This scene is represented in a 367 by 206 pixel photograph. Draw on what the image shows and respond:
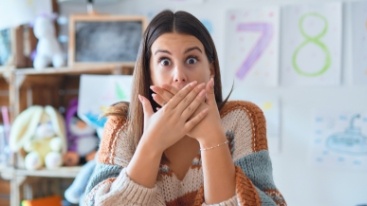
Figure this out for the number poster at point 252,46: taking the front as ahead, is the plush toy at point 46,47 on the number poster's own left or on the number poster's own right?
on the number poster's own right

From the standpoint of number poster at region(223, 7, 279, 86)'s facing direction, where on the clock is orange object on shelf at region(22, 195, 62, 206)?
The orange object on shelf is roughly at 3 o'clock from the number poster.

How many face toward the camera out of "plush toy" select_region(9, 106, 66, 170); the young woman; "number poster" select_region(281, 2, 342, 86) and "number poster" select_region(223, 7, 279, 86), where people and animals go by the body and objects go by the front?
4

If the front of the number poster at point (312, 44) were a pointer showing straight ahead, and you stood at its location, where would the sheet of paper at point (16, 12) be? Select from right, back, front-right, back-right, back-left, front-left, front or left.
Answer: right

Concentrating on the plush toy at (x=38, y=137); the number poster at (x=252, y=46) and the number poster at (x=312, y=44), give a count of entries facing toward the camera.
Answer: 3

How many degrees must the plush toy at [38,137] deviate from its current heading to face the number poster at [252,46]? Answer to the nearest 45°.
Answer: approximately 90° to its left

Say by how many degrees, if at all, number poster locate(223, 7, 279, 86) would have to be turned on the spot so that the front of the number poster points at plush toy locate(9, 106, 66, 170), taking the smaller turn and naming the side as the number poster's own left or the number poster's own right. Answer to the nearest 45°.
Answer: approximately 90° to the number poster's own right

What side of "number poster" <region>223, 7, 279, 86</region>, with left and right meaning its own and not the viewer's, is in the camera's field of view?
front

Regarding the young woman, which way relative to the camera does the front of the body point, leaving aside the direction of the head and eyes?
toward the camera

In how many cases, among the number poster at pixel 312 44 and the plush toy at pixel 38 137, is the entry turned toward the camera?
2

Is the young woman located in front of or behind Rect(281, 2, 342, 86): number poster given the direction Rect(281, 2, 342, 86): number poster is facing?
in front

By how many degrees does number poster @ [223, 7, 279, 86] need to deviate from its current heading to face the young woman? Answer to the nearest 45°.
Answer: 0° — it already faces them

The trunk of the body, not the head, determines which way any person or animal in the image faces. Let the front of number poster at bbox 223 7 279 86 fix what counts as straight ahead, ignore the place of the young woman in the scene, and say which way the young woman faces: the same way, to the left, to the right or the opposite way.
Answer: the same way

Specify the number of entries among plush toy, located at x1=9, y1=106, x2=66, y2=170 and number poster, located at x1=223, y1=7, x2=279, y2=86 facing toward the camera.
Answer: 2

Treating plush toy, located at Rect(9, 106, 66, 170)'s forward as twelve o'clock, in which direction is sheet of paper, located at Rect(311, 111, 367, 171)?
The sheet of paper is roughly at 10 o'clock from the plush toy.

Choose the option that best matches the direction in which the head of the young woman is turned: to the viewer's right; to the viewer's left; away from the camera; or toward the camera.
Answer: toward the camera
